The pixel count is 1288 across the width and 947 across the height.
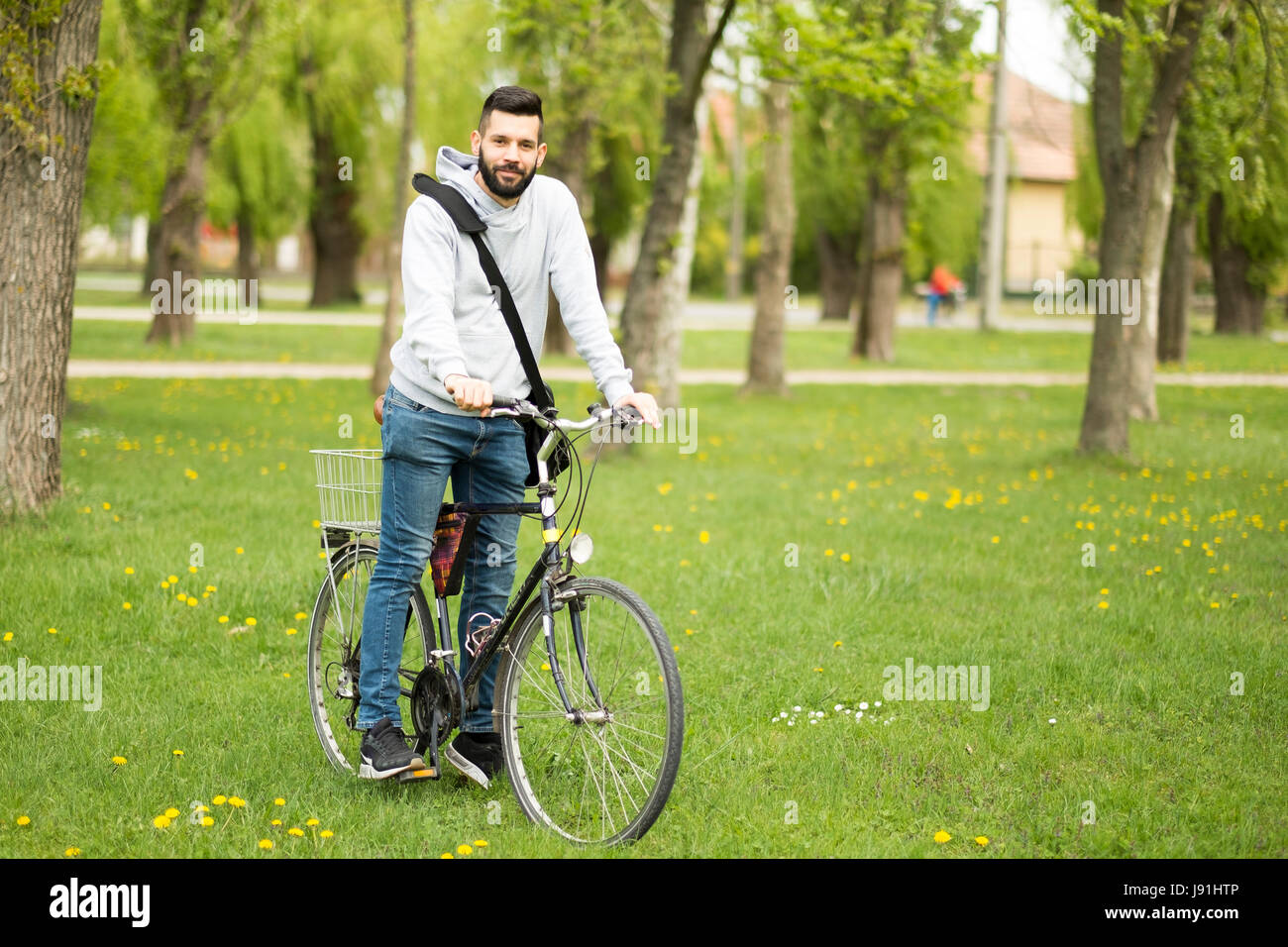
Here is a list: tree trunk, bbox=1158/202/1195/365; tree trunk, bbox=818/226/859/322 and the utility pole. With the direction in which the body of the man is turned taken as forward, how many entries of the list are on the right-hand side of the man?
0

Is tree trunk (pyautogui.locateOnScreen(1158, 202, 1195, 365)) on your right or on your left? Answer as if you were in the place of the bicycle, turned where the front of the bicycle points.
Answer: on your left

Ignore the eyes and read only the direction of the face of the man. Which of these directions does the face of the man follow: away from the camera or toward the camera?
toward the camera

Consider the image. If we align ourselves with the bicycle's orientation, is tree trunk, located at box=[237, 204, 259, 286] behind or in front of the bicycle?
behind

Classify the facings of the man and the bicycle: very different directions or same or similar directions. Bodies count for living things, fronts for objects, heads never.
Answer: same or similar directions

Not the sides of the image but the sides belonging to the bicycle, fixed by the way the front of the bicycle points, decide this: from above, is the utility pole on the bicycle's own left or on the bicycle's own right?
on the bicycle's own left

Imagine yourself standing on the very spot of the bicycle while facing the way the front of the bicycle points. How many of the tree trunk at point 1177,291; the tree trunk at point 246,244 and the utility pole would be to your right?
0

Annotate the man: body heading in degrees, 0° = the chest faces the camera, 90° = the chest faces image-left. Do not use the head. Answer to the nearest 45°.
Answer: approximately 315°

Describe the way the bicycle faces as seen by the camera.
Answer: facing the viewer and to the right of the viewer

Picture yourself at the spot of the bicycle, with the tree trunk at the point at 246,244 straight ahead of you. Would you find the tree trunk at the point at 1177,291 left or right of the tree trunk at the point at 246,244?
right

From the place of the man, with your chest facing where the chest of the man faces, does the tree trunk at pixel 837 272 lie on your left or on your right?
on your left

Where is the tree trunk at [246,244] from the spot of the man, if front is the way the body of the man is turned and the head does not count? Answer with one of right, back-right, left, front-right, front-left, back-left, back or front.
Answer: back-left

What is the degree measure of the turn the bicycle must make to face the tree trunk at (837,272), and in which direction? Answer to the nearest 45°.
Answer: approximately 135° to its left

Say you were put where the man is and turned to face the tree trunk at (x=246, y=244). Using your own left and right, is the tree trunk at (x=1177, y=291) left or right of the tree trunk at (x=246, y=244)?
right
